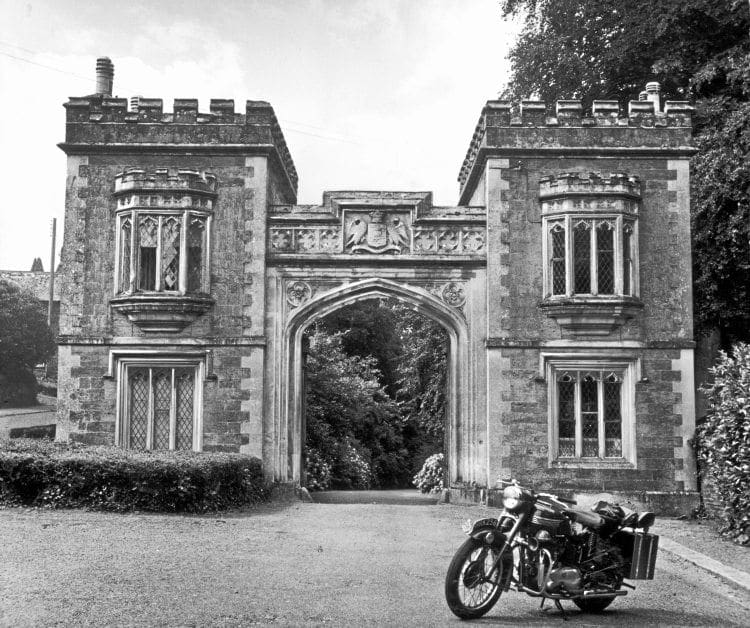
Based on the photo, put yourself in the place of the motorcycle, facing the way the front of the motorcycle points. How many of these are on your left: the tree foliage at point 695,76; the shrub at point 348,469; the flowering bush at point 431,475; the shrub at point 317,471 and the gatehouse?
0

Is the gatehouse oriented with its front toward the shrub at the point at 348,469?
no

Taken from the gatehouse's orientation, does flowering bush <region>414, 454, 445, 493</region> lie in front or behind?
behind

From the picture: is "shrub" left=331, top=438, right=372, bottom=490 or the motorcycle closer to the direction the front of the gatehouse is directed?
the motorcycle

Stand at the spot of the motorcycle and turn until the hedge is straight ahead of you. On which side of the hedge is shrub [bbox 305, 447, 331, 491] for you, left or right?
right

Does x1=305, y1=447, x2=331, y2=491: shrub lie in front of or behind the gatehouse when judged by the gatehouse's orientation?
behind

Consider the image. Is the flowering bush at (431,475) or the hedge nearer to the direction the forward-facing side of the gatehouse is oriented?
the hedge

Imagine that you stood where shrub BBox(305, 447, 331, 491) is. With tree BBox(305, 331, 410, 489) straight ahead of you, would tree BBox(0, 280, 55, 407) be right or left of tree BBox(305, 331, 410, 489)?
left

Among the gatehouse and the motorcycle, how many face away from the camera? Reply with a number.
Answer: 0

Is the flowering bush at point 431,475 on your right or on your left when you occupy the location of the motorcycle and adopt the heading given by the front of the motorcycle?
on your right

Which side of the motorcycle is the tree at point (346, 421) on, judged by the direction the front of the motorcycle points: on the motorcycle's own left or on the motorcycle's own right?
on the motorcycle's own right

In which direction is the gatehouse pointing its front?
toward the camera

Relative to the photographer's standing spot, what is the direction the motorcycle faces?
facing the viewer and to the left of the viewer

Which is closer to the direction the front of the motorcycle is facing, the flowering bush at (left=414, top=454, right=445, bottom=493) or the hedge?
the hedge
